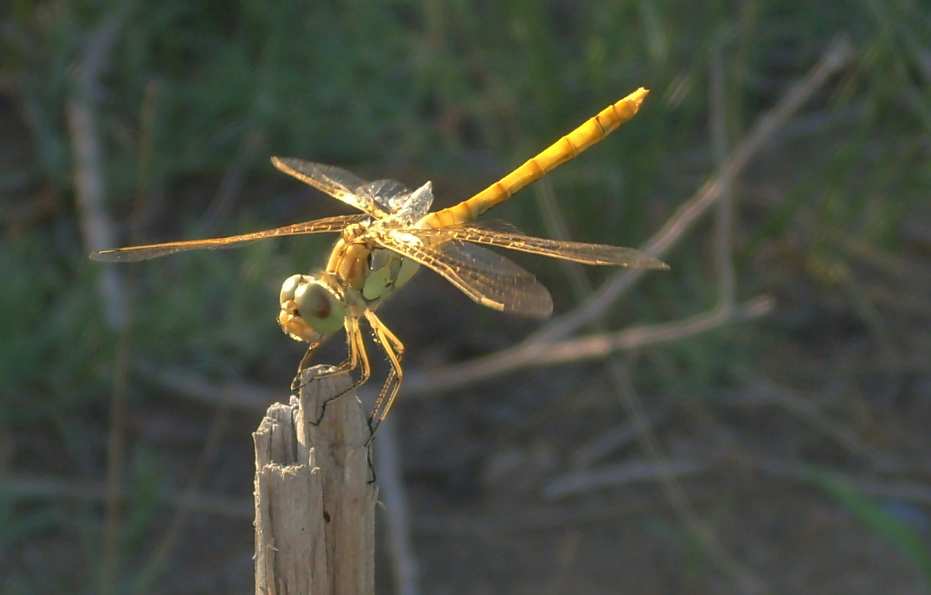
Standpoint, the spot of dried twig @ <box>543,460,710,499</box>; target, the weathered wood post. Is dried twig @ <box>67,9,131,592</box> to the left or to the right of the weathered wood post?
right

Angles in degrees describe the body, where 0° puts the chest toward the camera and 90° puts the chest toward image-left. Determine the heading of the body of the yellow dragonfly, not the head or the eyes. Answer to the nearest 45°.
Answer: approximately 45°

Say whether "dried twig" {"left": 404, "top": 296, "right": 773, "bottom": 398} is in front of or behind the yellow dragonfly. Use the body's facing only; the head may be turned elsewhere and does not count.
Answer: behind

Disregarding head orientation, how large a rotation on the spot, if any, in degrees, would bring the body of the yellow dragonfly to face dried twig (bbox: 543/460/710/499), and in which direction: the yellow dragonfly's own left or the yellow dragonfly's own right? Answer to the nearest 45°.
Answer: approximately 135° to the yellow dragonfly's own right

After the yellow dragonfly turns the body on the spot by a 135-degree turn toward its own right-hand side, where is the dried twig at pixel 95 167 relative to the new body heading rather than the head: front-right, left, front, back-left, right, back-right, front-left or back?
front-left
